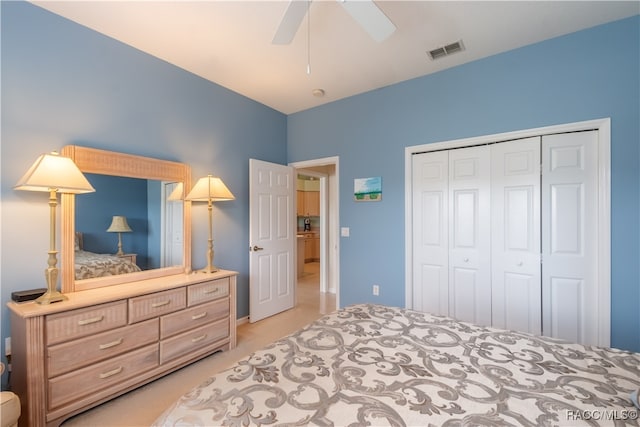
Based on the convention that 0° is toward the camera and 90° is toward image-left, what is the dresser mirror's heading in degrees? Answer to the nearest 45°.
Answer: approximately 315°

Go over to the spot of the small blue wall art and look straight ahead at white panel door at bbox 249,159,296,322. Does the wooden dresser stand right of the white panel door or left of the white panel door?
left

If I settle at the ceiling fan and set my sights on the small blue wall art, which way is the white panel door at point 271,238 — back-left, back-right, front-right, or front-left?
front-left

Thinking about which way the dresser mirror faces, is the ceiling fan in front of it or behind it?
in front

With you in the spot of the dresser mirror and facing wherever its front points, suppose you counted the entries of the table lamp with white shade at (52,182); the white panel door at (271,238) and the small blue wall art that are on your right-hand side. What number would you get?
1

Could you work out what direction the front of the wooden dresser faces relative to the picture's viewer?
facing the viewer and to the right of the viewer

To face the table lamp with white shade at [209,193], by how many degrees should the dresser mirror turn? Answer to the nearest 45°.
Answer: approximately 45° to its left

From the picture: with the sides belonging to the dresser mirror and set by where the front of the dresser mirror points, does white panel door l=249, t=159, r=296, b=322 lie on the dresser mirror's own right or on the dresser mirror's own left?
on the dresser mirror's own left
